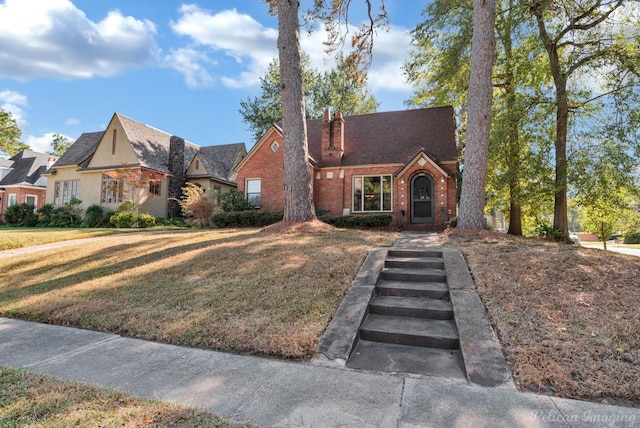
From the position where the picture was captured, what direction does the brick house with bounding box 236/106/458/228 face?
facing the viewer

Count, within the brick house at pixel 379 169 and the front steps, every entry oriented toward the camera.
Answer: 2

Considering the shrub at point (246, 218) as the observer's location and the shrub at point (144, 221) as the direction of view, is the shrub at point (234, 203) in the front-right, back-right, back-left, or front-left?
front-right

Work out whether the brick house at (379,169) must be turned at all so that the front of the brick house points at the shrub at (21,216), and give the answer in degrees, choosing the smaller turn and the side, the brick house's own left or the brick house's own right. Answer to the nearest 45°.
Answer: approximately 90° to the brick house's own right

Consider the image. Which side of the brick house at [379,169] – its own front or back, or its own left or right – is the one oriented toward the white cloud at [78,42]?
right

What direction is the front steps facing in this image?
toward the camera

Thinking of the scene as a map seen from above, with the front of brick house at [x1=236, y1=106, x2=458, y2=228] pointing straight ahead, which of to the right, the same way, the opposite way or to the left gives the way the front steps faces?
the same way

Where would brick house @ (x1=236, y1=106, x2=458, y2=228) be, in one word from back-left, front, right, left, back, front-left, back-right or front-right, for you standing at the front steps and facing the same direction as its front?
back

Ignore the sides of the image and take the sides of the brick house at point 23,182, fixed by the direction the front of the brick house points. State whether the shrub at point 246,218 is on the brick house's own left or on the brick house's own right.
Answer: on the brick house's own left

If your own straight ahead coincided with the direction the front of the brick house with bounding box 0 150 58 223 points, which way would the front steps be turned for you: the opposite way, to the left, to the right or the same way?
the same way

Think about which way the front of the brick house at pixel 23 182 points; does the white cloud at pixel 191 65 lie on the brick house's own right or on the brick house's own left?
on the brick house's own left

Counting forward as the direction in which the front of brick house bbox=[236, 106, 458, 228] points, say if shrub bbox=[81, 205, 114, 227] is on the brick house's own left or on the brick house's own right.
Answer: on the brick house's own right

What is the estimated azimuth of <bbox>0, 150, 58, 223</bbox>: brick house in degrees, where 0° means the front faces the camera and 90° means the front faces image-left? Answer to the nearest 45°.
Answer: approximately 45°

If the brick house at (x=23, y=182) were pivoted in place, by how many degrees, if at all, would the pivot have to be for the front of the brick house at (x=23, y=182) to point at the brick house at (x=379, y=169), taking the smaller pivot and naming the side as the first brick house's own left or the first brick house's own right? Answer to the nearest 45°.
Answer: approximately 90° to the first brick house's own left
